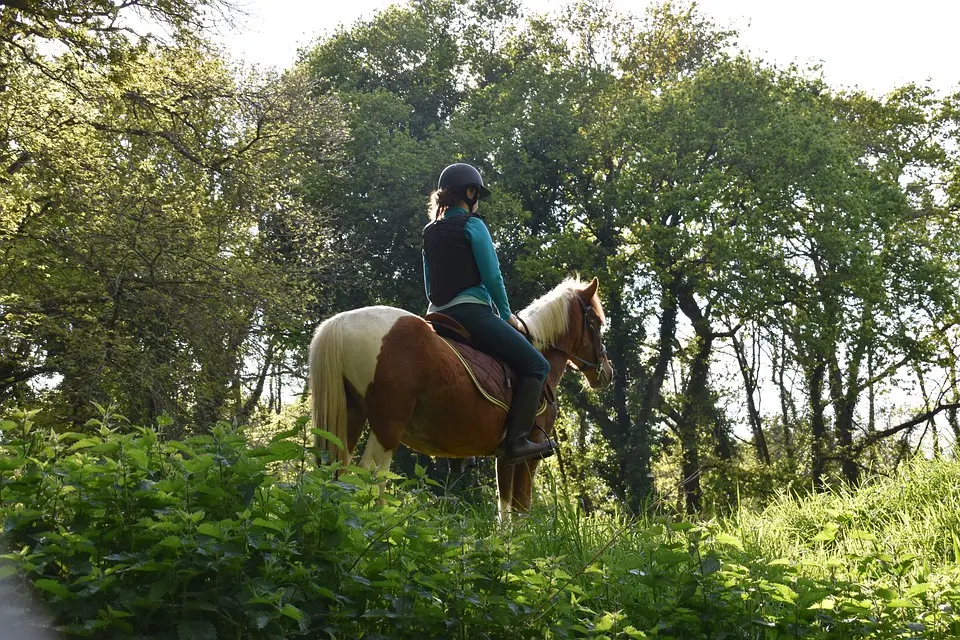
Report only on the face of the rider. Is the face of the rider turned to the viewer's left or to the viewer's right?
to the viewer's right

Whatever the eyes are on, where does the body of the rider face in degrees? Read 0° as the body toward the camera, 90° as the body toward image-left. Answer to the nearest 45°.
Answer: approximately 225°

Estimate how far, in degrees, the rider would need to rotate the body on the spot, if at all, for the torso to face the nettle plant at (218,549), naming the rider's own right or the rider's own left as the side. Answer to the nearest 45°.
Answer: approximately 135° to the rider's own right
